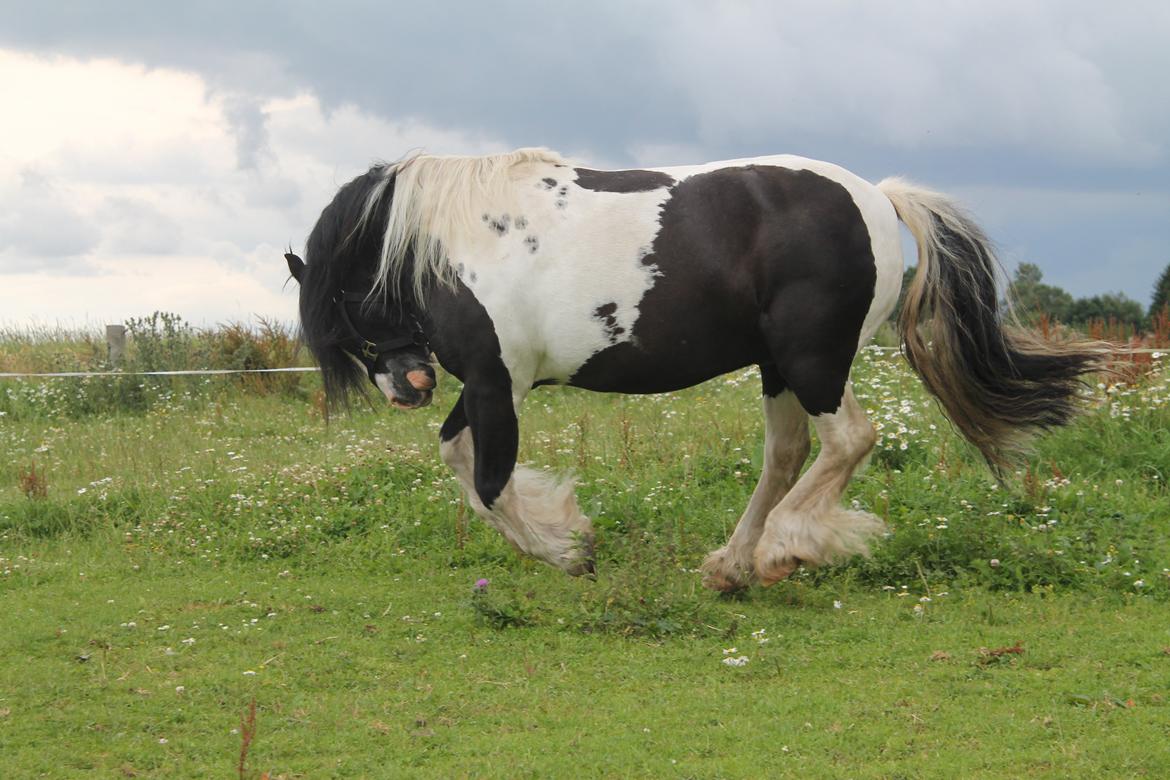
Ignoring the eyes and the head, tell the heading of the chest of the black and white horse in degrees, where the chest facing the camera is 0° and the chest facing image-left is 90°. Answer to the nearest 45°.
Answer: approximately 90°

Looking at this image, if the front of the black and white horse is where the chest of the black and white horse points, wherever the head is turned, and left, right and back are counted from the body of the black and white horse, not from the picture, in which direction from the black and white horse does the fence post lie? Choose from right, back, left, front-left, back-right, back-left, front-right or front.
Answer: front-right

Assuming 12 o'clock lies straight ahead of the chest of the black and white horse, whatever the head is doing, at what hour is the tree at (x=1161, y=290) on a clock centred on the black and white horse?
The tree is roughly at 4 o'clock from the black and white horse.

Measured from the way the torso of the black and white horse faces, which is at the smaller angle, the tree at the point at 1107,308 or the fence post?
the fence post

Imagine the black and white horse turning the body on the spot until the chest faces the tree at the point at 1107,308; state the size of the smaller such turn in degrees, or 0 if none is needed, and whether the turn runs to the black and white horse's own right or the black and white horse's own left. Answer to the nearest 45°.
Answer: approximately 90° to the black and white horse's own right
